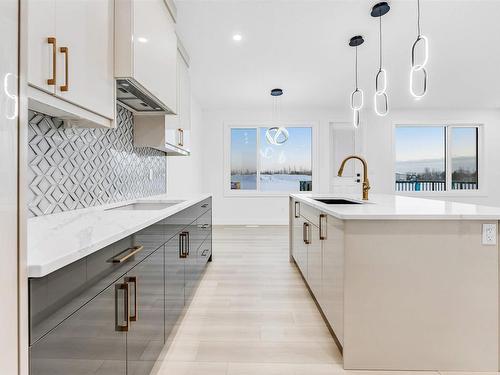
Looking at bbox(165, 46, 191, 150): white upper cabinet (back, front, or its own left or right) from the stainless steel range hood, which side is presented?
right

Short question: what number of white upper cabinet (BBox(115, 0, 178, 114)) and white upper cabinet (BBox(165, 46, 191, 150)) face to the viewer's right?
2

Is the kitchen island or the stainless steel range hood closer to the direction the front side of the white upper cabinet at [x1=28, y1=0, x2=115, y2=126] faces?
the kitchen island

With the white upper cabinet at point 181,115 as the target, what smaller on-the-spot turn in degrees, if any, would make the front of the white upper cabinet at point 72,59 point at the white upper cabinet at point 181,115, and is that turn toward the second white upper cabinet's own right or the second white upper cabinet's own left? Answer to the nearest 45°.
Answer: approximately 90° to the second white upper cabinet's own left

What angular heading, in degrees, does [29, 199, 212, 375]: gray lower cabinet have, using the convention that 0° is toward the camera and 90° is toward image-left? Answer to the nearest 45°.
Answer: approximately 315°

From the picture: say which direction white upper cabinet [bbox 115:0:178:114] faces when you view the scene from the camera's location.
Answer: facing to the right of the viewer

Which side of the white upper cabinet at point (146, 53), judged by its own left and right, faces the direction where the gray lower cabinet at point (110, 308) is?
right

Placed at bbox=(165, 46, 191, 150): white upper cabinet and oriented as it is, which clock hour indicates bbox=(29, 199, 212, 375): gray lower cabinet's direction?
The gray lower cabinet is roughly at 3 o'clock from the white upper cabinet.

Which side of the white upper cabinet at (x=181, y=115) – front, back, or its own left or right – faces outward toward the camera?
right

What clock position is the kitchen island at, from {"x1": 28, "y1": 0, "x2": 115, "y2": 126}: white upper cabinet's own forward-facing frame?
The kitchen island is roughly at 11 o'clock from the white upper cabinet.
